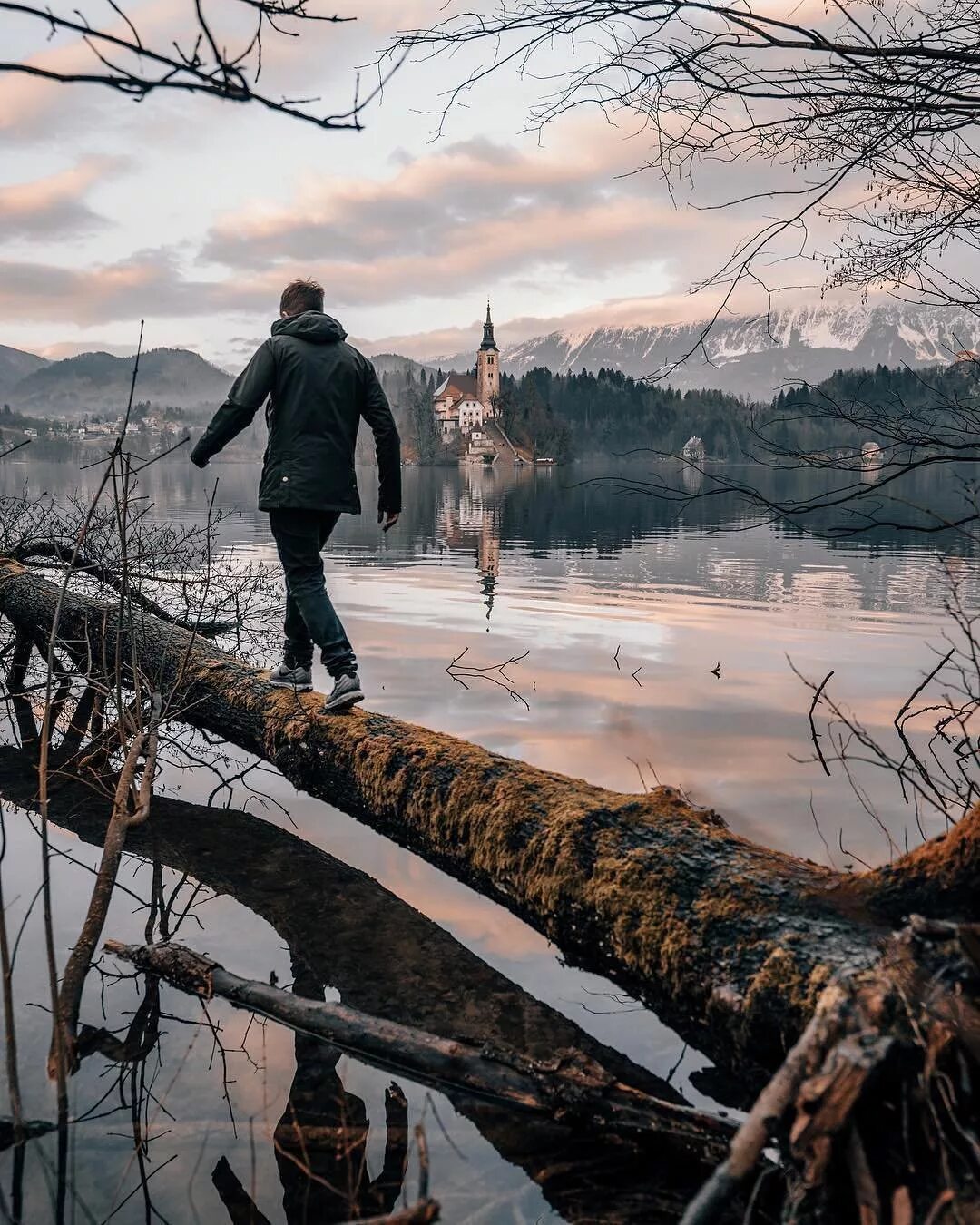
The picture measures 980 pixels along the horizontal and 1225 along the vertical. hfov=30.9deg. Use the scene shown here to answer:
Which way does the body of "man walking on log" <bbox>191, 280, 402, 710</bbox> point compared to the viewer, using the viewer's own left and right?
facing away from the viewer and to the left of the viewer

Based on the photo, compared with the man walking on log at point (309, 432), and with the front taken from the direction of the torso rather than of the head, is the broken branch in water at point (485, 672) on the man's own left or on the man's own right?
on the man's own right

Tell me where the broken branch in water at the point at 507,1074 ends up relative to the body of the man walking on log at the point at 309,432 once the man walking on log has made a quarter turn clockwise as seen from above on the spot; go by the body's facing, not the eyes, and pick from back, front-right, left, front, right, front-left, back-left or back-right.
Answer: back-right

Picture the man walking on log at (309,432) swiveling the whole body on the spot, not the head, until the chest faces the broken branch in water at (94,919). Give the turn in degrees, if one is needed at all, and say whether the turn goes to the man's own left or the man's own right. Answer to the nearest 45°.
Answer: approximately 135° to the man's own left

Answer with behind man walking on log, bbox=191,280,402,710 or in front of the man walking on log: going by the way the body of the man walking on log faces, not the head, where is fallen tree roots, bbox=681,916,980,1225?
behind
